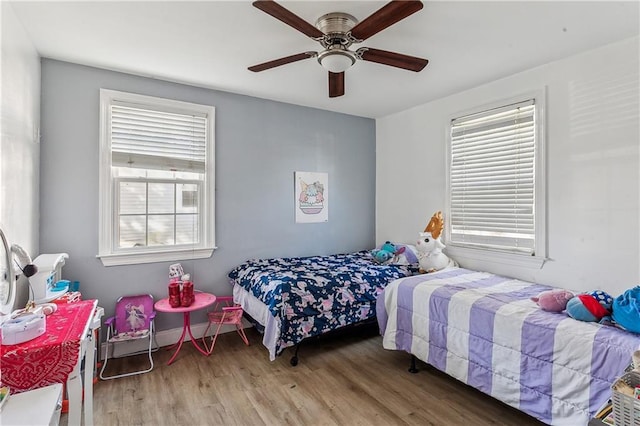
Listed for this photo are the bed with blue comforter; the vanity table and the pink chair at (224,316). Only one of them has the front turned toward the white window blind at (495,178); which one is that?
the vanity table

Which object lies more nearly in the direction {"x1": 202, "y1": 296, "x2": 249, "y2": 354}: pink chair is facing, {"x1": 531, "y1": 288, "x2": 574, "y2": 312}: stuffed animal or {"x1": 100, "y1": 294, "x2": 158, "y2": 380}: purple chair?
the purple chair

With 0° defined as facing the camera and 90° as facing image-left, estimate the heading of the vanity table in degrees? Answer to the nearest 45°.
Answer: approximately 270°

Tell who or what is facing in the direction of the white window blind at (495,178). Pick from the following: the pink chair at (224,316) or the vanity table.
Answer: the vanity table

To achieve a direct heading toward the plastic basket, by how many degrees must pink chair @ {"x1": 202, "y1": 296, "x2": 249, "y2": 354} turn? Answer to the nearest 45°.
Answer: approximately 90° to its left

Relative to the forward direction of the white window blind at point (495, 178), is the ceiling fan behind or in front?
in front

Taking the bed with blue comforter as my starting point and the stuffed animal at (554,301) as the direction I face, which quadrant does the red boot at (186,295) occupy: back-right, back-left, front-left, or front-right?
back-right

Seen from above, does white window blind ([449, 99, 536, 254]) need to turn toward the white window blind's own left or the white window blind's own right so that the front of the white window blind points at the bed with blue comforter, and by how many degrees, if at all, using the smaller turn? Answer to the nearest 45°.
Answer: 0° — it already faces it

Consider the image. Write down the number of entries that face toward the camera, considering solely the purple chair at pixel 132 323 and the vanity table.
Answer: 1

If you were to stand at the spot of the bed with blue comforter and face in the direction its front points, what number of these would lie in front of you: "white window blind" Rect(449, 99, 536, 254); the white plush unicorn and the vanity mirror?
1

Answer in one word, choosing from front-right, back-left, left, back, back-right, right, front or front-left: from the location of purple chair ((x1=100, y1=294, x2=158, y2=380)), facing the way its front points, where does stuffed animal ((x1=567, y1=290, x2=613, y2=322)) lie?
front-left

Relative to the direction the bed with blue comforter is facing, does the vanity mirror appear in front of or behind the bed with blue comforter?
in front
